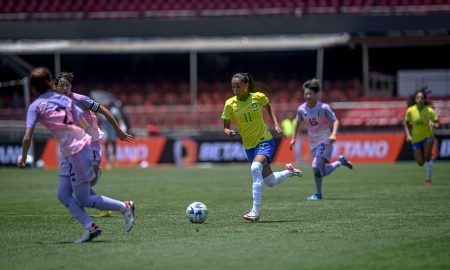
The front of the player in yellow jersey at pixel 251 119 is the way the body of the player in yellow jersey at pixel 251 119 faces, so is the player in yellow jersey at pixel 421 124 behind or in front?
behind

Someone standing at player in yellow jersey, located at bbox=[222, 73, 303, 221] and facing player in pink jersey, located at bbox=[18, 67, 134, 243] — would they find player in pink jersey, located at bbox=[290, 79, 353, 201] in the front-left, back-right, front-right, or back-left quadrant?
back-right

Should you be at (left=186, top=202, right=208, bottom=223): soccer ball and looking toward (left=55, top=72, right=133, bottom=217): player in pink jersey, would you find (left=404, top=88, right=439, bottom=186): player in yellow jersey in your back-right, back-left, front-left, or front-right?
back-right

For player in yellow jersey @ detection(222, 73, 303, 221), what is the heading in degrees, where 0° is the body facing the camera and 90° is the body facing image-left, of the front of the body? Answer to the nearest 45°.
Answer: approximately 45°

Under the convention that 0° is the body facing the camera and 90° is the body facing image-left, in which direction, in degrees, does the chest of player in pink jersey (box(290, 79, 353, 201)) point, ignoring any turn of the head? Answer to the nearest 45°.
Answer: approximately 45°

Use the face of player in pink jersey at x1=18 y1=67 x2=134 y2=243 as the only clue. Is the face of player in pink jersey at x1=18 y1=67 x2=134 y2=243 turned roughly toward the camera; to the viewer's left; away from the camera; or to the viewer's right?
away from the camera

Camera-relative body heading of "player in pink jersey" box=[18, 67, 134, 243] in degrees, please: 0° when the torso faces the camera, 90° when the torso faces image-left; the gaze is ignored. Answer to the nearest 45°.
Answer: approximately 135°
